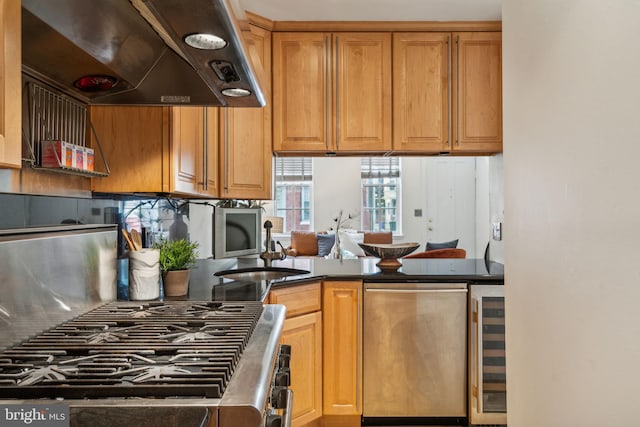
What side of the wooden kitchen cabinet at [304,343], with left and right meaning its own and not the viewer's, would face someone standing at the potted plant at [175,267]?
right

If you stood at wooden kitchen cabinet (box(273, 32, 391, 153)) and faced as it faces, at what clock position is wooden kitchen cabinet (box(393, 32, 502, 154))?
wooden kitchen cabinet (box(393, 32, 502, 154)) is roughly at 9 o'clock from wooden kitchen cabinet (box(273, 32, 391, 153)).

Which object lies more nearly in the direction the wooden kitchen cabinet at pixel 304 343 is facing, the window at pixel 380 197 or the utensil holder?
the utensil holder

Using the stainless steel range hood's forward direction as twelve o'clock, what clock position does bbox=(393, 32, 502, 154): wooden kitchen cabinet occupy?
The wooden kitchen cabinet is roughly at 11 o'clock from the stainless steel range hood.

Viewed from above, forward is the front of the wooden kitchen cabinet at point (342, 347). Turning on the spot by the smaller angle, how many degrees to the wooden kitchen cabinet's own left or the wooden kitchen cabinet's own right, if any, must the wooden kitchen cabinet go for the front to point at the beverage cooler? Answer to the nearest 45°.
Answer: approximately 90° to the wooden kitchen cabinet's own left

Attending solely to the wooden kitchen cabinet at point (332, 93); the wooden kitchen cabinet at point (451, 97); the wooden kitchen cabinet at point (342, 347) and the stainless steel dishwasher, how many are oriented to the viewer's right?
0

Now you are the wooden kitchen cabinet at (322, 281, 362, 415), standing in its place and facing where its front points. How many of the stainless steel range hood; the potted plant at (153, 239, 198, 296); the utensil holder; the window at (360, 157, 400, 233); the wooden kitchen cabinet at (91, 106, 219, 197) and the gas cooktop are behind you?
1

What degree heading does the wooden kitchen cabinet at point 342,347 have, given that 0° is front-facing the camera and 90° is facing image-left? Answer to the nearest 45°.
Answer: approximately 0°

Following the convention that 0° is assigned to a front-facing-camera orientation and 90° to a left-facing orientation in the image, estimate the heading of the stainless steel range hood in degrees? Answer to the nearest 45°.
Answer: approximately 270°

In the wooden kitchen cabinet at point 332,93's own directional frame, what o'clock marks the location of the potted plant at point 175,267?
The potted plant is roughly at 1 o'clock from the wooden kitchen cabinet.

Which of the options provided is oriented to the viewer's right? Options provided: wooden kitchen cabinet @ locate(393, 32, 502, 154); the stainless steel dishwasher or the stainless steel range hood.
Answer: the stainless steel range hood

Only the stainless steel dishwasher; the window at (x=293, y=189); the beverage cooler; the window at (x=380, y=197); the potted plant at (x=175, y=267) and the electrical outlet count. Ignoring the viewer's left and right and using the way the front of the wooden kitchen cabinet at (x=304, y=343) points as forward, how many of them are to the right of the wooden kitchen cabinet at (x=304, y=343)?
1

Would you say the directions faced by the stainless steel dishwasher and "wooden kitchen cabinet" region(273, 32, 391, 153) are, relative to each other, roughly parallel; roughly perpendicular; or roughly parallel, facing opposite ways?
roughly parallel

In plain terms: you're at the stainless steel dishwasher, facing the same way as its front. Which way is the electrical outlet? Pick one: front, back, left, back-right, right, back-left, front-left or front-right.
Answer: back-left

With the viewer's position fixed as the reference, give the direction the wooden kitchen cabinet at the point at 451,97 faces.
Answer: facing the viewer

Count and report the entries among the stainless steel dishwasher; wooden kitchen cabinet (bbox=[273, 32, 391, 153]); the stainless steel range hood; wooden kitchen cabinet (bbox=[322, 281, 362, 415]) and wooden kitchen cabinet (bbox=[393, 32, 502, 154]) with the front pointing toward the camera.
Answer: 4

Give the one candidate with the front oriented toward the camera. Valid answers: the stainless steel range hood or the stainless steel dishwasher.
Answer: the stainless steel dishwasher
